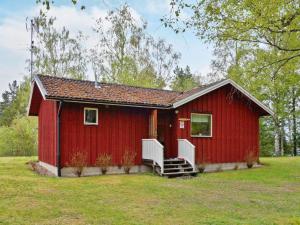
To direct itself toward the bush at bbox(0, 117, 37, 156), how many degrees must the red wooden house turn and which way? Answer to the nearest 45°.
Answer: approximately 135° to its right

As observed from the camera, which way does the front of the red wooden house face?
facing the viewer

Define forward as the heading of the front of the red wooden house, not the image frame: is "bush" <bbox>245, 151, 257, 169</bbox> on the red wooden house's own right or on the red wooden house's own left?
on the red wooden house's own left
